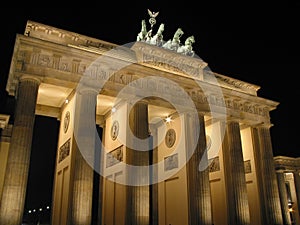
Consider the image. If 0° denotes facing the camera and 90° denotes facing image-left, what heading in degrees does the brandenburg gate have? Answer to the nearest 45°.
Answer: approximately 315°
